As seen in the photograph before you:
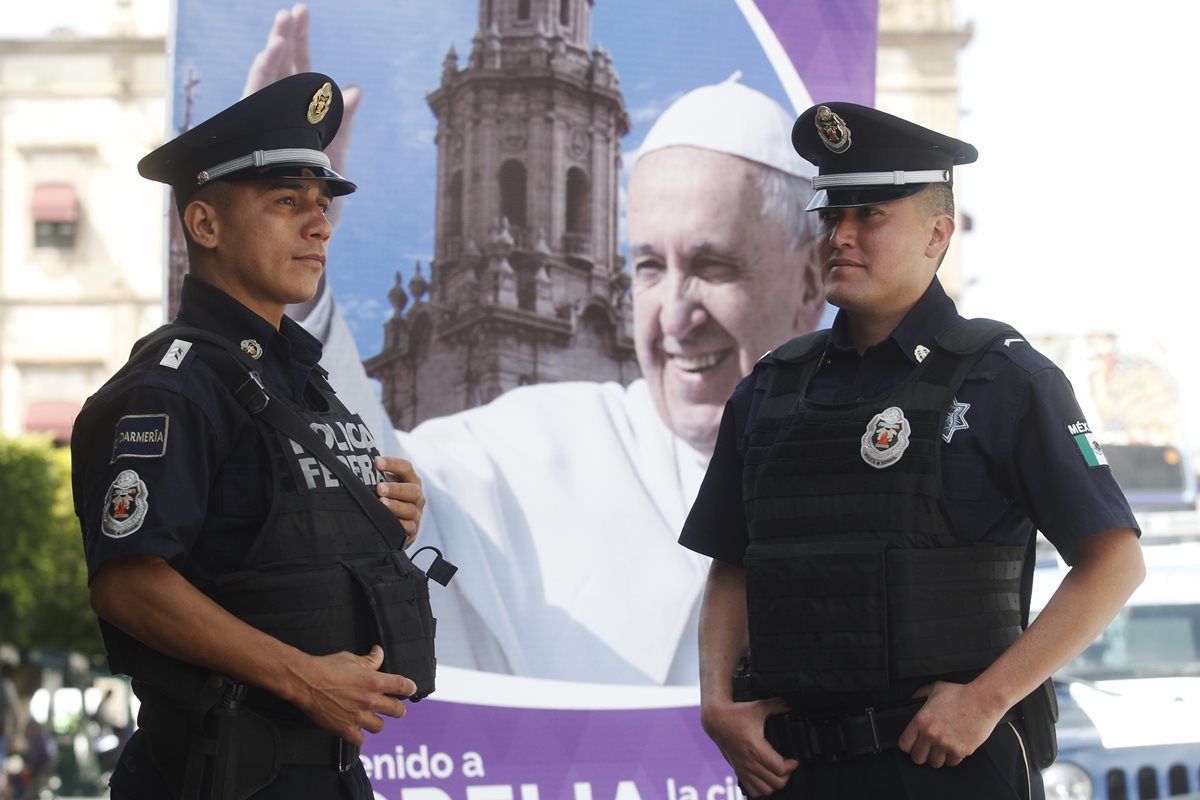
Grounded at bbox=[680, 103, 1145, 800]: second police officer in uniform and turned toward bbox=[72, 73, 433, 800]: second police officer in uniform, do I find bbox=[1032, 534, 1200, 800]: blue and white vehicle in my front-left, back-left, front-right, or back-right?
back-right

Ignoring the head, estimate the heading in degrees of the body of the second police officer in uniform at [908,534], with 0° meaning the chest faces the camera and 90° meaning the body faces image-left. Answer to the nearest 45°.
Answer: approximately 45°

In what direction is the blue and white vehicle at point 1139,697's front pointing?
toward the camera

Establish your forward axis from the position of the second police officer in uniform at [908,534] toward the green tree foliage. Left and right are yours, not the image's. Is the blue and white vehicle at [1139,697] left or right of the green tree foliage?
right

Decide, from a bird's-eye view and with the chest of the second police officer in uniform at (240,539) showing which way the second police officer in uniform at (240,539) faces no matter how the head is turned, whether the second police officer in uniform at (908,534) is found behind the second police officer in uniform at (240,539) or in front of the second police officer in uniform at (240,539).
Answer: in front

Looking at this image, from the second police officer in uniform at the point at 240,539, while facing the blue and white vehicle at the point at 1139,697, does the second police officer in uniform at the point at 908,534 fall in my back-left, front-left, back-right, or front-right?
front-right

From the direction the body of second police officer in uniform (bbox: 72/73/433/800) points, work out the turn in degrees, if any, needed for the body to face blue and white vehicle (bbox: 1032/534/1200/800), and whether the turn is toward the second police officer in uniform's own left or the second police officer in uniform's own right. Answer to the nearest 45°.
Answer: approximately 90° to the second police officer in uniform's own left

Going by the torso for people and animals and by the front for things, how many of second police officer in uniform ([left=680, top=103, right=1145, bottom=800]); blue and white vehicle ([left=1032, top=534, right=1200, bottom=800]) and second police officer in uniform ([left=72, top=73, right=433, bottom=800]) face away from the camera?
0

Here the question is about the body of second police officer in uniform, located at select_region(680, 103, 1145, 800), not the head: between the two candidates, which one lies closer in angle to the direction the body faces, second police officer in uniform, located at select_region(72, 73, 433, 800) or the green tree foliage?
the second police officer in uniform

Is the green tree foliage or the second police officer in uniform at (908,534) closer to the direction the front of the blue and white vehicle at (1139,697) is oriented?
the second police officer in uniform

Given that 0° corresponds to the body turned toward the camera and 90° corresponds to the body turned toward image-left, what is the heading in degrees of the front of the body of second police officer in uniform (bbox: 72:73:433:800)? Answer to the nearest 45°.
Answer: approximately 315°

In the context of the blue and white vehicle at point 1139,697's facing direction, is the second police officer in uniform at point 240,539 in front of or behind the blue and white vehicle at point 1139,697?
in front

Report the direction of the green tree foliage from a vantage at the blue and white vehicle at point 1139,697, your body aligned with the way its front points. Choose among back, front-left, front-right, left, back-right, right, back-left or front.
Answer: back-right

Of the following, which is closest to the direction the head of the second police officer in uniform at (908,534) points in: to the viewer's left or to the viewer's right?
to the viewer's left
